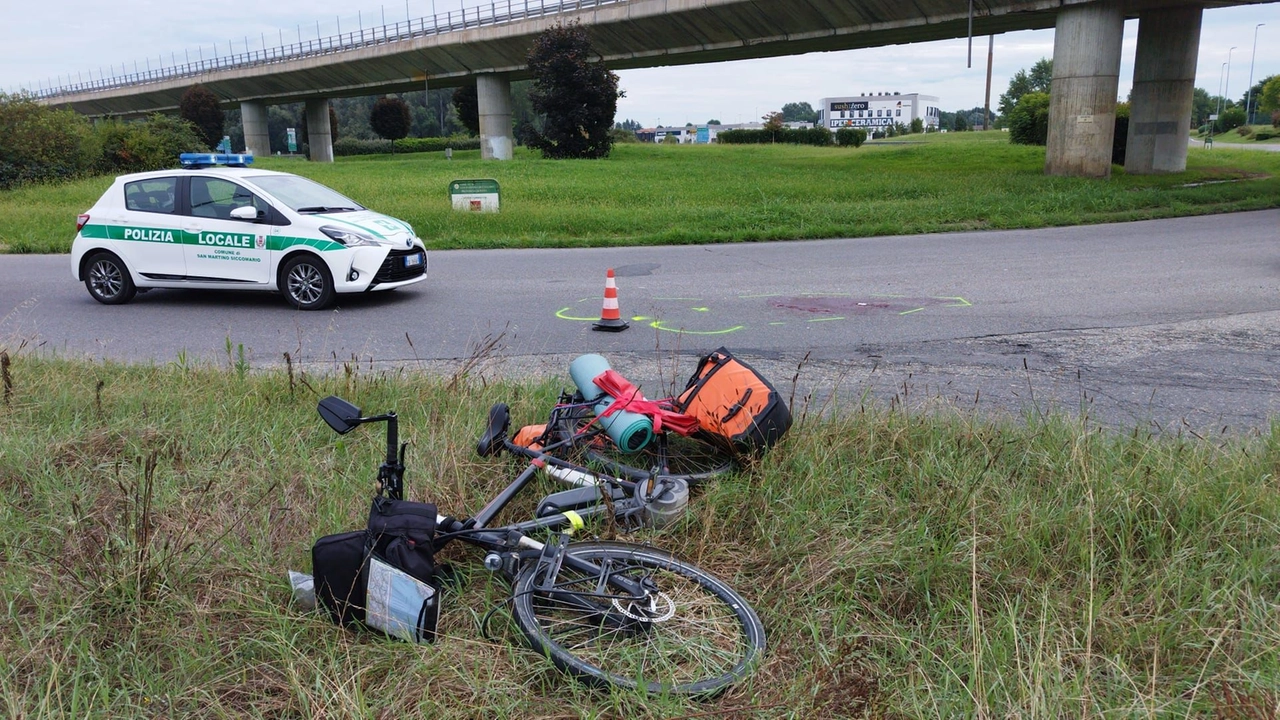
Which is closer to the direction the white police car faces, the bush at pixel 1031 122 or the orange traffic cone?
the orange traffic cone

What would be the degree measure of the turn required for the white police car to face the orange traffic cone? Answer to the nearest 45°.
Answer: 0° — it already faces it

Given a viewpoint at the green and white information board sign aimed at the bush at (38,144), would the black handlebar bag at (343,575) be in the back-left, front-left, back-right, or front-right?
back-left

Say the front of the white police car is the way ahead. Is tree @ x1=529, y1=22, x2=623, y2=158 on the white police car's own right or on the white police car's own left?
on the white police car's own left

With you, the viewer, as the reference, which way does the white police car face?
facing the viewer and to the right of the viewer

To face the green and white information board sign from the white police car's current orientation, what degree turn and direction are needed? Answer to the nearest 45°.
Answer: approximately 90° to its left

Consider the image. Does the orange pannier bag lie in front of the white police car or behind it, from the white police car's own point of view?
in front

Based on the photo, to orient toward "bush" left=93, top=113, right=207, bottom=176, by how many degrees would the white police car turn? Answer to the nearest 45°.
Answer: approximately 135° to its left

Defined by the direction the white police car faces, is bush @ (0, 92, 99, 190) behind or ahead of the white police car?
behind

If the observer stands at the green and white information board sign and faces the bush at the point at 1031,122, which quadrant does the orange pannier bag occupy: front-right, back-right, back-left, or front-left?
back-right

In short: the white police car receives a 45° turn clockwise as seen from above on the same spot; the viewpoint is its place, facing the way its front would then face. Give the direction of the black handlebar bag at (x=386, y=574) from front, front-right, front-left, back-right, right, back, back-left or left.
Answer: front

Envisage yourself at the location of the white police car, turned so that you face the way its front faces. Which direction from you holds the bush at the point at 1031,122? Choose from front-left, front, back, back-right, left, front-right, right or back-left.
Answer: left

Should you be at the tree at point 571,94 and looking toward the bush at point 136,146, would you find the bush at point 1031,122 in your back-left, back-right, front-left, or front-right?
back-left

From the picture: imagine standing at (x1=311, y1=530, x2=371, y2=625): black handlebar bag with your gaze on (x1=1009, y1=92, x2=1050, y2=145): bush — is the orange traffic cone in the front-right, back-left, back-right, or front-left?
front-left
